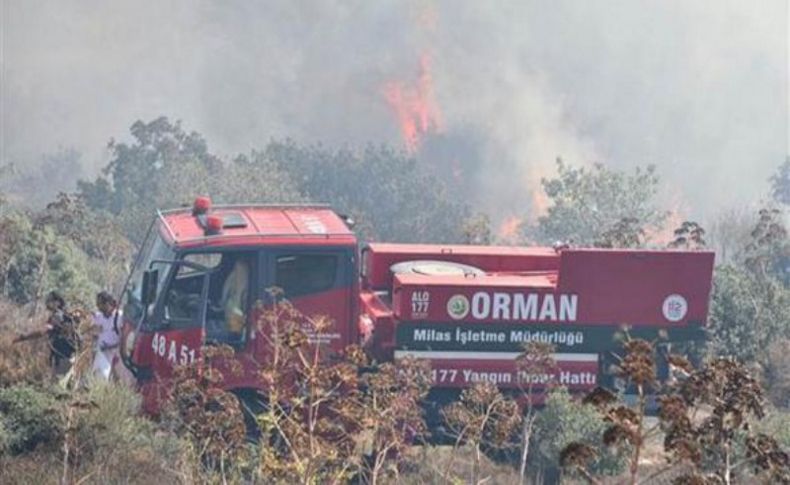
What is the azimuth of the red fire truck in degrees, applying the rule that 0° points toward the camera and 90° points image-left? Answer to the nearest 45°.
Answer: approximately 90°

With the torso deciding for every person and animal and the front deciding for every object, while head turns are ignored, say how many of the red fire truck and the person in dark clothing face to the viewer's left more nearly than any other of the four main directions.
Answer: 2

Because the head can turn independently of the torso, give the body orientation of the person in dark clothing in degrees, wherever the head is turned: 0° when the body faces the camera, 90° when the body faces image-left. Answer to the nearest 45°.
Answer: approximately 90°

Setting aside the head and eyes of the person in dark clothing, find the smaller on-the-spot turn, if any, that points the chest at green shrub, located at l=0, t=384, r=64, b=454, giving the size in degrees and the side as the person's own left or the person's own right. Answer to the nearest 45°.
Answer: approximately 90° to the person's own left

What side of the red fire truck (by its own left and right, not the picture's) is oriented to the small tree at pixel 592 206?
right

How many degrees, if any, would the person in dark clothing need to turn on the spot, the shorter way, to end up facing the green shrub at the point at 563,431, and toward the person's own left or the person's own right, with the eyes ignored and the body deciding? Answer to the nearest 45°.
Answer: approximately 180°

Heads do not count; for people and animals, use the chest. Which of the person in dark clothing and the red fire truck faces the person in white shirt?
the red fire truck

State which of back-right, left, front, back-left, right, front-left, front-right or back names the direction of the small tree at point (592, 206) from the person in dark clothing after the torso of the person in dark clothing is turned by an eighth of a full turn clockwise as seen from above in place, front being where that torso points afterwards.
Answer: right

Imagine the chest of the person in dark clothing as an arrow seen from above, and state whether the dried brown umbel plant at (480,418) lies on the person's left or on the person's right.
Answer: on the person's left

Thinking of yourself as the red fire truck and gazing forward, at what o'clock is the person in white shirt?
The person in white shirt is roughly at 12 o'clock from the red fire truck.
